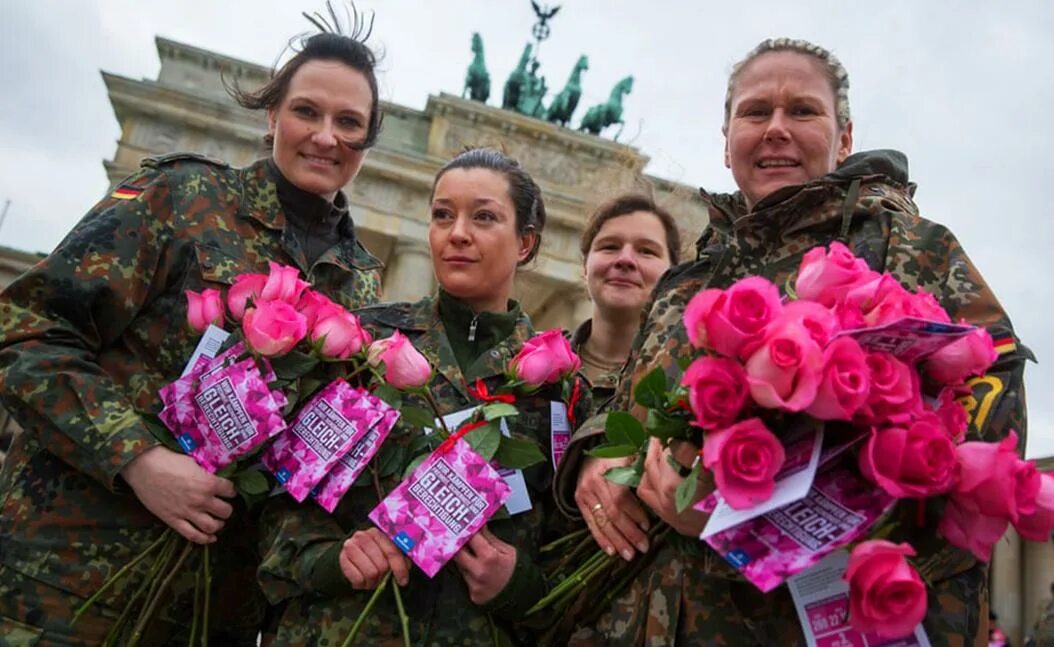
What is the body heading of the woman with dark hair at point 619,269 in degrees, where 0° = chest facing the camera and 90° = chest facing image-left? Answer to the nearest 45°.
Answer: approximately 0°

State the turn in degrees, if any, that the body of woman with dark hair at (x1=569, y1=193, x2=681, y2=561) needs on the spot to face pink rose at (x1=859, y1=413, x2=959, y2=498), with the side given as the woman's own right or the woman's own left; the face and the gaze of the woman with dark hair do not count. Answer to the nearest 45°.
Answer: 0° — they already face it

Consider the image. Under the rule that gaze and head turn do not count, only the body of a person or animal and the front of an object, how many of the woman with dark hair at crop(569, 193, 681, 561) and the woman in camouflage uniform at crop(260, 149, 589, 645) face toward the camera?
2

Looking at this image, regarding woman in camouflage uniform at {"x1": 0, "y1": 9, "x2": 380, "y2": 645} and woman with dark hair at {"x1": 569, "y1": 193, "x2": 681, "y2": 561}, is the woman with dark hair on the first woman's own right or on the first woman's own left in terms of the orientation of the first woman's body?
on the first woman's own left
